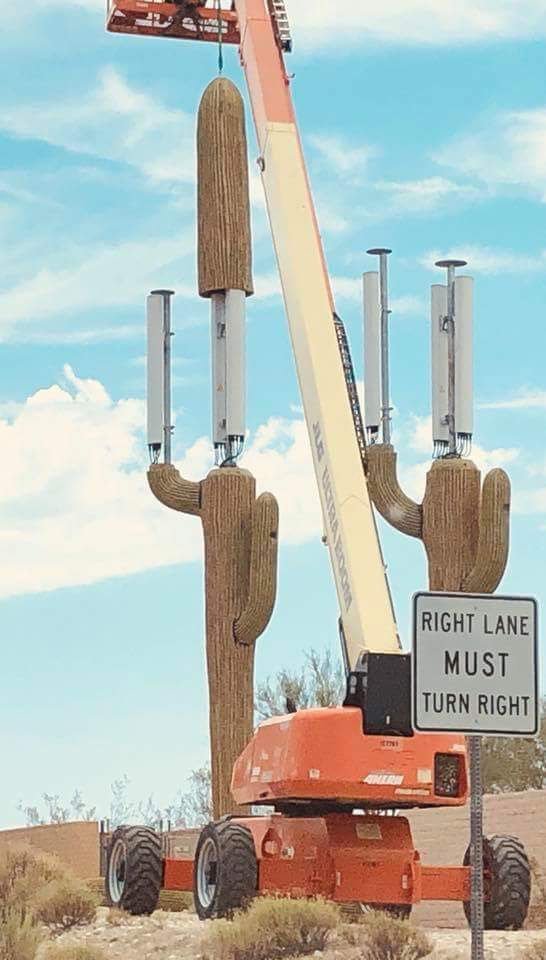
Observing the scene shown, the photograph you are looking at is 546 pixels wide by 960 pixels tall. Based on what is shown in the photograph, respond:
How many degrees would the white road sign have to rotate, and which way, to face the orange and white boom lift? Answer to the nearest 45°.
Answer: approximately 180°

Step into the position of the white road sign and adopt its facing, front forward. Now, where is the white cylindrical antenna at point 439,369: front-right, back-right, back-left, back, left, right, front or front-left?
back

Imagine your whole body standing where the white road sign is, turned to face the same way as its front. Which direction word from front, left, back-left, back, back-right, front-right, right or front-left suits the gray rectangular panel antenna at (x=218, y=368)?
back

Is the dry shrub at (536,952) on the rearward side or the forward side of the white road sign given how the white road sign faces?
on the rearward side

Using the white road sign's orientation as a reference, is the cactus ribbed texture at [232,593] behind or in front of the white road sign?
behind

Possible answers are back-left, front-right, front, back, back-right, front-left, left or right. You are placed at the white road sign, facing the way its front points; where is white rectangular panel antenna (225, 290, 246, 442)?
back

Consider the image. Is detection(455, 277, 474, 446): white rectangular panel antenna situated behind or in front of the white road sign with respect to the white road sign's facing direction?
behind

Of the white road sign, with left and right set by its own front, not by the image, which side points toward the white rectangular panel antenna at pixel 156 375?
back

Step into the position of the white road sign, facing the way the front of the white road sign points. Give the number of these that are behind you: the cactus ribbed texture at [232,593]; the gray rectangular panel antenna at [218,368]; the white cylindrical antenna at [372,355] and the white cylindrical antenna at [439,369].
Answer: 4

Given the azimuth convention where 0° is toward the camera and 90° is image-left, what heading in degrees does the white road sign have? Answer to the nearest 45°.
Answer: approximately 0°

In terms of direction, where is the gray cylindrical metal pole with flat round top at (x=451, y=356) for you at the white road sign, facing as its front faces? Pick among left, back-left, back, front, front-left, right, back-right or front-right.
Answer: back
